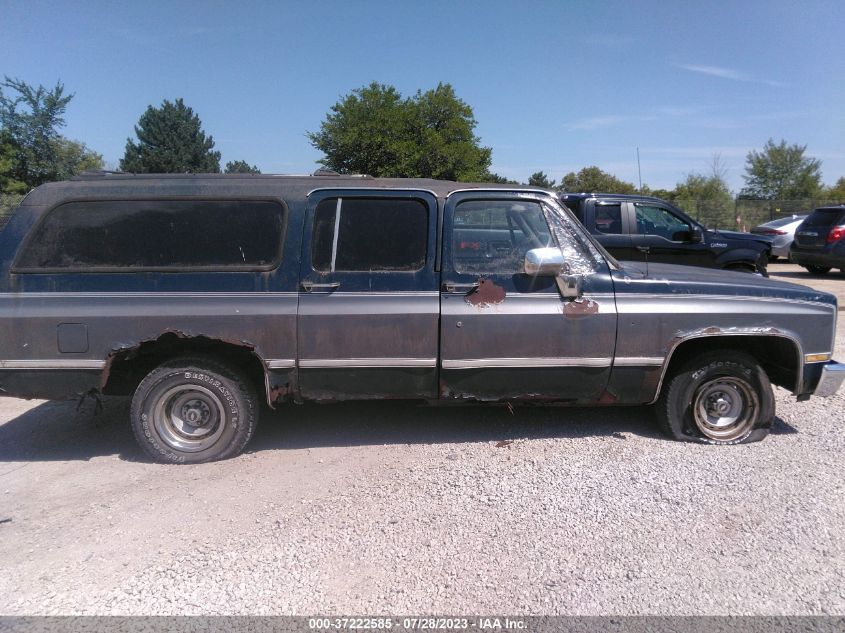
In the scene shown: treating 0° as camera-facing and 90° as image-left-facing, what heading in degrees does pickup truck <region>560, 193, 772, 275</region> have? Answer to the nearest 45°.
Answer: approximately 270°

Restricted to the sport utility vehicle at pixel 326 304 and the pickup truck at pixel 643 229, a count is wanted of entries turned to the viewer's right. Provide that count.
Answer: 2

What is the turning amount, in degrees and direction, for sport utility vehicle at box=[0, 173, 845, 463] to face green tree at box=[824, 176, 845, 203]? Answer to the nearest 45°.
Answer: approximately 45° to its left

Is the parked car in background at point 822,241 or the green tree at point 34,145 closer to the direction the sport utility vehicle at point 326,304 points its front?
the parked car in background

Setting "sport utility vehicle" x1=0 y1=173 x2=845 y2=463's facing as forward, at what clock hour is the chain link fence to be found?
The chain link fence is roughly at 10 o'clock from the sport utility vehicle.

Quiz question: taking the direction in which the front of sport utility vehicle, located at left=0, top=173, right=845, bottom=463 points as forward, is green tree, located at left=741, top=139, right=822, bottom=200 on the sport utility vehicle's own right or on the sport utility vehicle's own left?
on the sport utility vehicle's own left

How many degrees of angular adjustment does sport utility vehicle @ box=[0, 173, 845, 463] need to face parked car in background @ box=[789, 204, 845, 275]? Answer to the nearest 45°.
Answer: approximately 45° to its left

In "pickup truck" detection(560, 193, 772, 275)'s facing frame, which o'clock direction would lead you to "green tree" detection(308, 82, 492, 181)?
The green tree is roughly at 8 o'clock from the pickup truck.

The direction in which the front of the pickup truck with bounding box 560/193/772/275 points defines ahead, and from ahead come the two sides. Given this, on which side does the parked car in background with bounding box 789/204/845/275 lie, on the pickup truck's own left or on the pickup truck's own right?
on the pickup truck's own left

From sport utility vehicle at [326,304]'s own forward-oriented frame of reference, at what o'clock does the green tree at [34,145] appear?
The green tree is roughly at 8 o'clock from the sport utility vehicle.

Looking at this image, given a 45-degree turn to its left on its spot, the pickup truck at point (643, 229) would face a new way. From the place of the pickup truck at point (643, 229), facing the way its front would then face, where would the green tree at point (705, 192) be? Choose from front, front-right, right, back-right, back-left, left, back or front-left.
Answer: front-left

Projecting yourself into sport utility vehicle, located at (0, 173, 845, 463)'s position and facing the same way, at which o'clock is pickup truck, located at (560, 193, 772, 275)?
pickup truck, located at (560, 193, 772, 275) is roughly at 10 o'clock from sport utility vehicle, located at (0, 173, 845, 463).

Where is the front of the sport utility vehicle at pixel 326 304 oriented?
to the viewer's right
